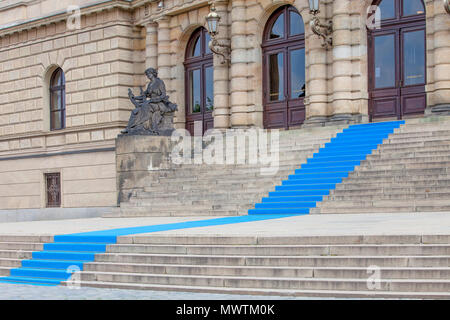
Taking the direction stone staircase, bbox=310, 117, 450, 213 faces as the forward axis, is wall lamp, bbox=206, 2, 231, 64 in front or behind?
behind

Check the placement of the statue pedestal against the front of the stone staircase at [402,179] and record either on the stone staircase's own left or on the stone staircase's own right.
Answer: on the stone staircase's own right

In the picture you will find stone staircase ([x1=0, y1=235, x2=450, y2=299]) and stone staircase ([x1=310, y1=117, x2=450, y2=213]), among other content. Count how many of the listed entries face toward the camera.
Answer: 2

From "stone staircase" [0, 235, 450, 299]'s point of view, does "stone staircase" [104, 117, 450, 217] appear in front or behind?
behind

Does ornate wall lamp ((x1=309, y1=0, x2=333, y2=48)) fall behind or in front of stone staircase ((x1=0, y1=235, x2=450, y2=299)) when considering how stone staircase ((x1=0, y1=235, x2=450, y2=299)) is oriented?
behind

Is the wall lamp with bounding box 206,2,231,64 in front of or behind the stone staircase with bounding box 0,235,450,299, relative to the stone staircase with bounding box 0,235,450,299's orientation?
behind

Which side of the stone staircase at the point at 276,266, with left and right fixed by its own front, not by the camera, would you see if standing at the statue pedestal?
back

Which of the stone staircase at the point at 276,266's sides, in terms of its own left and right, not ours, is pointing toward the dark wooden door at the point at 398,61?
back

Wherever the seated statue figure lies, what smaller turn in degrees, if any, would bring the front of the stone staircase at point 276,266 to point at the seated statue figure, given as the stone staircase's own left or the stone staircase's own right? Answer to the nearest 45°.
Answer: approximately 180°

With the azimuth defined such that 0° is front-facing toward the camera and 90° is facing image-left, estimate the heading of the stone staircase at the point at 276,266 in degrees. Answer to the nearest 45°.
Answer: approximately 0°
